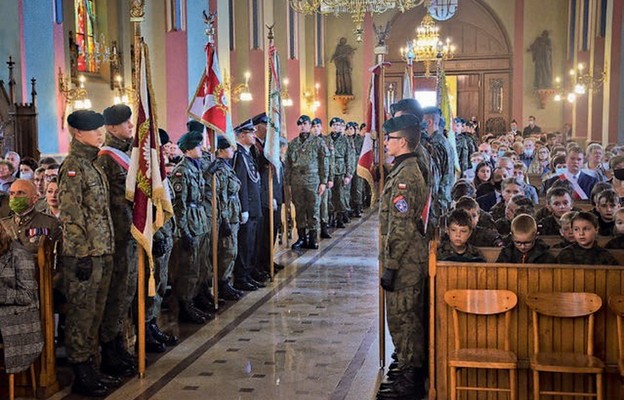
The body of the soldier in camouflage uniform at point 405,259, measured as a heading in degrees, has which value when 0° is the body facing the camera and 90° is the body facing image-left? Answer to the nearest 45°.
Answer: approximately 90°

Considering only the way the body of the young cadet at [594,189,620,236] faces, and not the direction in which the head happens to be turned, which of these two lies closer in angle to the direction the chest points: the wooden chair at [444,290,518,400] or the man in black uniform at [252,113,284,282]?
the wooden chair

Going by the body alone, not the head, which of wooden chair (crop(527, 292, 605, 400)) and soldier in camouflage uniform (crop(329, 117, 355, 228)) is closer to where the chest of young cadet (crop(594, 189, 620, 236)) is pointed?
the wooden chair

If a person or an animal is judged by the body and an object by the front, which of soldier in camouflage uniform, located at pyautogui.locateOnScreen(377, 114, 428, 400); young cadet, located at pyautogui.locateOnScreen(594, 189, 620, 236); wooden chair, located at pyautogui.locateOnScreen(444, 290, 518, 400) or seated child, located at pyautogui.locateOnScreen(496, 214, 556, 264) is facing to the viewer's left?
the soldier in camouflage uniform

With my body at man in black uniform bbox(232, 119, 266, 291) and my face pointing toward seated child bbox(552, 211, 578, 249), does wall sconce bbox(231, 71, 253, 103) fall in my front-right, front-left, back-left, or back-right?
back-left

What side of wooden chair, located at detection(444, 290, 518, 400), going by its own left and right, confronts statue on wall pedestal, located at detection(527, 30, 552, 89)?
back

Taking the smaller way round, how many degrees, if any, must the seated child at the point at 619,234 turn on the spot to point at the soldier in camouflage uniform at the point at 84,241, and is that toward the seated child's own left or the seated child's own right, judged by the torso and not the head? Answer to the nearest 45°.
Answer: approximately 45° to the seated child's own right

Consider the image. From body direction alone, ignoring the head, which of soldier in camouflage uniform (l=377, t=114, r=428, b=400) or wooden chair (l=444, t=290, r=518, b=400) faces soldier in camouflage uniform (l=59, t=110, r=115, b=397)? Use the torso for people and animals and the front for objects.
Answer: soldier in camouflage uniform (l=377, t=114, r=428, b=400)

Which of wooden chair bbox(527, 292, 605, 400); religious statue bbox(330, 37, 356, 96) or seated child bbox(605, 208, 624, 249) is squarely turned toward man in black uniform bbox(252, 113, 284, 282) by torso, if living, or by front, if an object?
the religious statue

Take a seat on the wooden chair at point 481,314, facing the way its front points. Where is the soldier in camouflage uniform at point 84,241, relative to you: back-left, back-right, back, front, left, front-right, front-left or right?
right

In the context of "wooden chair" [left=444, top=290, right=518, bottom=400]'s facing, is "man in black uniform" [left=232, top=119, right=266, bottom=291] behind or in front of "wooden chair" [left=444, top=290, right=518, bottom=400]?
behind

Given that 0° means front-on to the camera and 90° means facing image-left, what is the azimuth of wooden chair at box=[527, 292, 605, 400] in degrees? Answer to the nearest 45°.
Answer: approximately 0°
